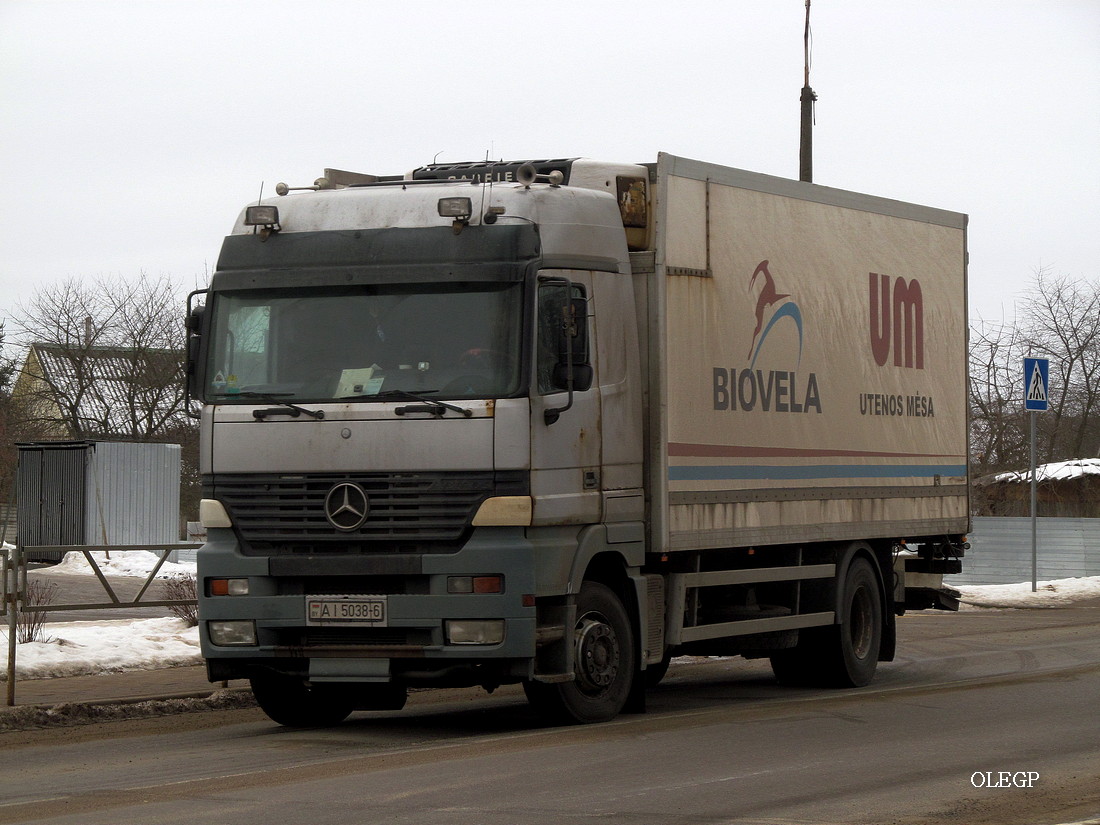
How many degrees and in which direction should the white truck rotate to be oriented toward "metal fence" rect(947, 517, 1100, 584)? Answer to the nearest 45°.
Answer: approximately 180°

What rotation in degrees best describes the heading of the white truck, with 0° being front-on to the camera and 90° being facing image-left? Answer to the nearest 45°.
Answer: approximately 45°

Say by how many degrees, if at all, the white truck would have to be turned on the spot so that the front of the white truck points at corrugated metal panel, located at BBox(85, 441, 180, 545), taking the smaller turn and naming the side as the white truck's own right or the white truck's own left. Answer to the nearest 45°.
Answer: approximately 135° to the white truck's own right

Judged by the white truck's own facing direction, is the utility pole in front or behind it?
behind

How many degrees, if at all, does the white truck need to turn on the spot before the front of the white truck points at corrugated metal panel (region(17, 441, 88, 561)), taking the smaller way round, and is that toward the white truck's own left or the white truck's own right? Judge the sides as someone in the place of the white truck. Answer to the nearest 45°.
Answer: approximately 90° to the white truck's own right

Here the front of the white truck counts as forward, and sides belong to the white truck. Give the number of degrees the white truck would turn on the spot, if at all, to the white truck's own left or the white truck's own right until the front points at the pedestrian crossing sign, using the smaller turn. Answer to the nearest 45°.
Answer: approximately 180°
